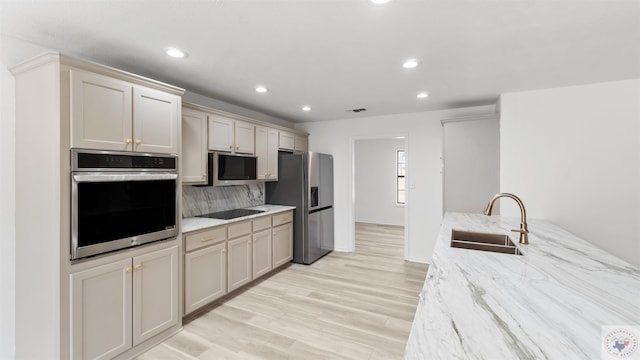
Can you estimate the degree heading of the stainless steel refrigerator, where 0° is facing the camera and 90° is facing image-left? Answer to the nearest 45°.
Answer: approximately 315°

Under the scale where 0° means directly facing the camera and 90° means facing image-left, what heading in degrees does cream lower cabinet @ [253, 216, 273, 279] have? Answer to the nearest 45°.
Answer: approximately 315°

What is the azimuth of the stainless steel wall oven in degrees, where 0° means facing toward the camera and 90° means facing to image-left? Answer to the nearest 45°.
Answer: approximately 315°
